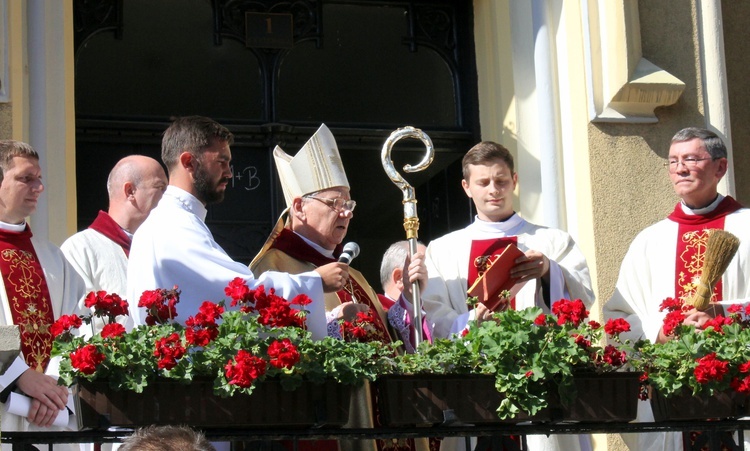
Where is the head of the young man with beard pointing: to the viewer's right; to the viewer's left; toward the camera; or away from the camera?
to the viewer's right

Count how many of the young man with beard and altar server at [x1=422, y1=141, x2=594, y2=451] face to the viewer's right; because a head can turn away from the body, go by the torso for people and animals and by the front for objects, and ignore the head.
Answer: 1

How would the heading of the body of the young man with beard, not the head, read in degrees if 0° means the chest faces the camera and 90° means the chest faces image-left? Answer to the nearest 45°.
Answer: approximately 270°

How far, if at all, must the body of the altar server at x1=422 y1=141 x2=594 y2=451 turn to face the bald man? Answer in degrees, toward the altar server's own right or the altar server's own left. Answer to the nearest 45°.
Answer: approximately 90° to the altar server's own right

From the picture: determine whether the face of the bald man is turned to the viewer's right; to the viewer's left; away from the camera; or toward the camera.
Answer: to the viewer's right
